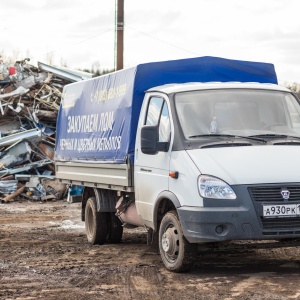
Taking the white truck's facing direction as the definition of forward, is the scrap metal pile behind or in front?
behind

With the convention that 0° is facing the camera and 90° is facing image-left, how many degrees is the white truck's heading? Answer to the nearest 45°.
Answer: approximately 315°

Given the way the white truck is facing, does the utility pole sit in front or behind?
behind
